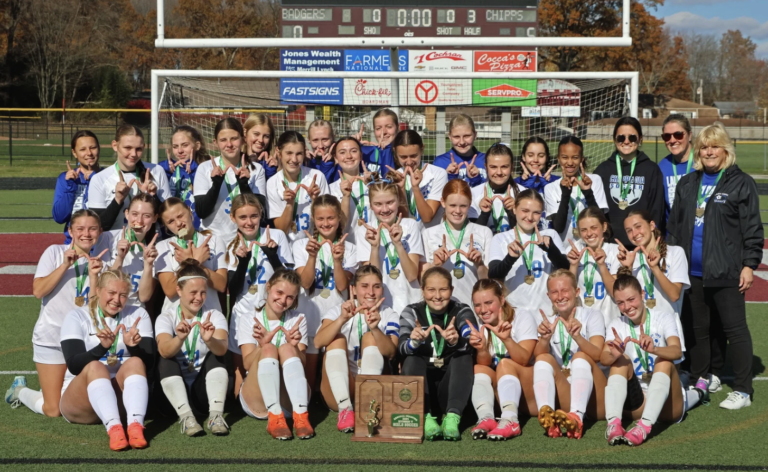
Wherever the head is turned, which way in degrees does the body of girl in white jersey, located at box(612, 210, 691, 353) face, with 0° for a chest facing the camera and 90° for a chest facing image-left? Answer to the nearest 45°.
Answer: approximately 45°

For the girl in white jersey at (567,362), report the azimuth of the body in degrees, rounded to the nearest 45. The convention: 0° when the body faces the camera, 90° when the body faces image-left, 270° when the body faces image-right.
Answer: approximately 0°

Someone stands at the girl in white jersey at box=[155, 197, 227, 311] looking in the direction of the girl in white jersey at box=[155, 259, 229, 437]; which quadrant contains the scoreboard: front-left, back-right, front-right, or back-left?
back-left

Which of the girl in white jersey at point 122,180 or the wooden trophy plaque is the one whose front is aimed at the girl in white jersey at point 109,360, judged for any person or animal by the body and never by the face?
the girl in white jersey at point 122,180

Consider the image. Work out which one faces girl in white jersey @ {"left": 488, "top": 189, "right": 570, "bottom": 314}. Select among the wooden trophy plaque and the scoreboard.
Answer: the scoreboard

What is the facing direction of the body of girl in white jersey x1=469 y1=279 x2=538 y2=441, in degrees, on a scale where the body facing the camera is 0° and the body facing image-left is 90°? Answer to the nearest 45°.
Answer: approximately 45°

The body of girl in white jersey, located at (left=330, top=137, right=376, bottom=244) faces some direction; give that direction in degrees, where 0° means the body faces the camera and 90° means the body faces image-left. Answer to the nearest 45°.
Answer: approximately 0°

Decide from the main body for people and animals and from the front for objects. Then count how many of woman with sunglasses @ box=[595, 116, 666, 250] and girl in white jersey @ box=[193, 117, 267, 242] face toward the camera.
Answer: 2

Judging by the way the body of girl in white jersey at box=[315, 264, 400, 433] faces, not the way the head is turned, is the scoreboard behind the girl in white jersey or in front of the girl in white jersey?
behind

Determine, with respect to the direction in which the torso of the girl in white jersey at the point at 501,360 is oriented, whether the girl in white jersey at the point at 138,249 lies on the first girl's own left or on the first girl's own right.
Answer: on the first girl's own right
